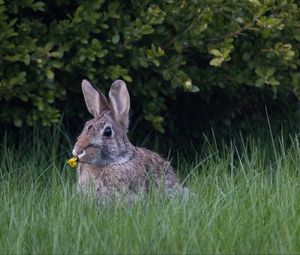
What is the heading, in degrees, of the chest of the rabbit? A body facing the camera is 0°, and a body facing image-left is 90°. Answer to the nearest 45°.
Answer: approximately 45°
